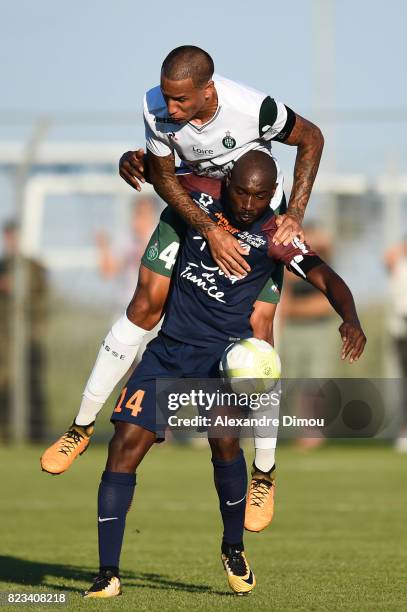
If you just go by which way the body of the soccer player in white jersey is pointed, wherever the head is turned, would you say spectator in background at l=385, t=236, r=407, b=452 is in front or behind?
behind

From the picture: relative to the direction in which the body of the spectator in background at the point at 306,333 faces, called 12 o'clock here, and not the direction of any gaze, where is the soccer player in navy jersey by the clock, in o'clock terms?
The soccer player in navy jersey is roughly at 12 o'clock from the spectator in background.

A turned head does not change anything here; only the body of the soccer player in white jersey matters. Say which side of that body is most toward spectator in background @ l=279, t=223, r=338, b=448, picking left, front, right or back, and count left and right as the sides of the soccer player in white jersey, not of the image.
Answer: back

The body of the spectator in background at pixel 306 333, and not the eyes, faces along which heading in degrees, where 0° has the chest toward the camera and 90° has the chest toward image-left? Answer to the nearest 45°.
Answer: approximately 0°

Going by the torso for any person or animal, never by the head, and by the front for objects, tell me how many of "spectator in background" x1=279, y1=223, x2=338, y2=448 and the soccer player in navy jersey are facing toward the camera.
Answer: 2

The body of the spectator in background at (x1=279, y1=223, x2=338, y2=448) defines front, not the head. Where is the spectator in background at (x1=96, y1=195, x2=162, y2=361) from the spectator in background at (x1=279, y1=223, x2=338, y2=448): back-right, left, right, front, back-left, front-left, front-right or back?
right

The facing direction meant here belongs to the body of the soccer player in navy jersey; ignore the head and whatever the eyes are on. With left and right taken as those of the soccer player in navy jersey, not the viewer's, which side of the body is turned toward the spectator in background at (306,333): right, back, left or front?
back

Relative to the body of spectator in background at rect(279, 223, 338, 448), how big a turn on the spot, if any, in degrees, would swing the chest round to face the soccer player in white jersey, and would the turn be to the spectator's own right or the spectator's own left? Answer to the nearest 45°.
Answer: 0° — they already face them

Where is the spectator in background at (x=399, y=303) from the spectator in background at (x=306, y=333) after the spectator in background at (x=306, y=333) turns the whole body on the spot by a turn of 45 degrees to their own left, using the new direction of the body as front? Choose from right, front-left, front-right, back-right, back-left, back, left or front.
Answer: front-left

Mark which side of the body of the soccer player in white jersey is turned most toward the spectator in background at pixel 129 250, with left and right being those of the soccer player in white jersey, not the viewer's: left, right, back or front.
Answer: back

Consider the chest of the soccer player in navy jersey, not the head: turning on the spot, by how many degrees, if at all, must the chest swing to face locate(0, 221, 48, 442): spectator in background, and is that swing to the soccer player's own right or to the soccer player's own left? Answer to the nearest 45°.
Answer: approximately 180°
